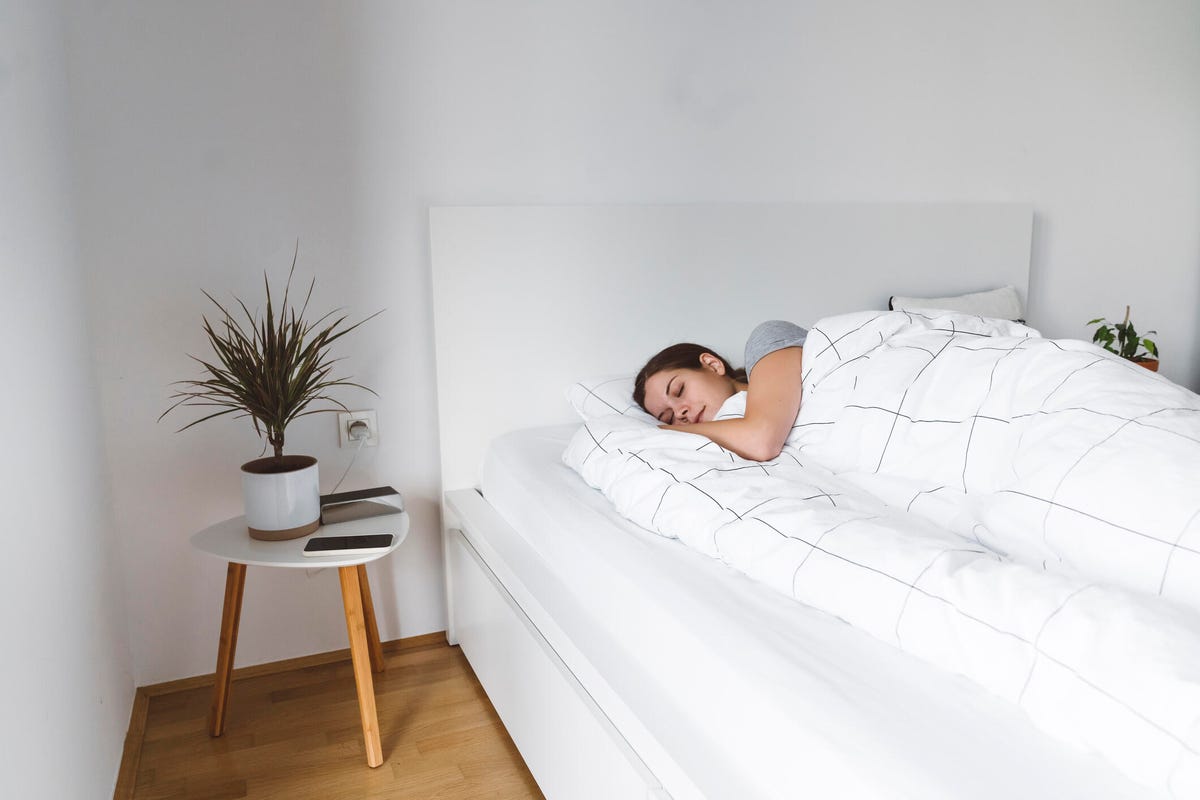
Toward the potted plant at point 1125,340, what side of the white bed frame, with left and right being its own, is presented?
left

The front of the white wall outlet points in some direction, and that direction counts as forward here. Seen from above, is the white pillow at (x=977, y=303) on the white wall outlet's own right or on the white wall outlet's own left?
on the white wall outlet's own left

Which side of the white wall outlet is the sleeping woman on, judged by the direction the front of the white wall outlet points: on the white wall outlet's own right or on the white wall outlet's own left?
on the white wall outlet's own left

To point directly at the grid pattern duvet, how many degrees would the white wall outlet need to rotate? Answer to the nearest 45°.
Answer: approximately 45° to its left
